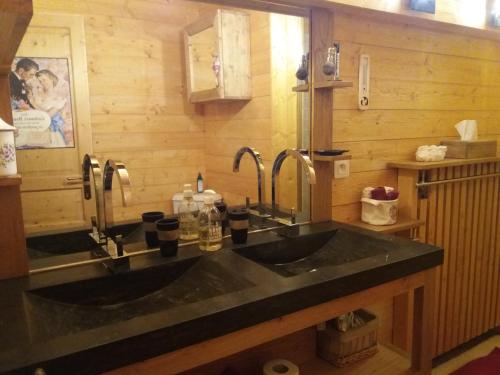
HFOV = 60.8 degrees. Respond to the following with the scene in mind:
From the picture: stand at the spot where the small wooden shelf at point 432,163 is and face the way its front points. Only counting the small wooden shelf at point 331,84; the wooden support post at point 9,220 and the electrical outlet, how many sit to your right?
3

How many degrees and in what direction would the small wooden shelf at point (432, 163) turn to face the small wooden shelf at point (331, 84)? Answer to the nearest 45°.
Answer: approximately 90° to its right

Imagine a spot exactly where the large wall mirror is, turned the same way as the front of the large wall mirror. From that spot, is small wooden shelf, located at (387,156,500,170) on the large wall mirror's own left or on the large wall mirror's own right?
on the large wall mirror's own left

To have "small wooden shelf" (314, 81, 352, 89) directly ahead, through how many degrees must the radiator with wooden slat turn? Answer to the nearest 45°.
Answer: approximately 90° to its right

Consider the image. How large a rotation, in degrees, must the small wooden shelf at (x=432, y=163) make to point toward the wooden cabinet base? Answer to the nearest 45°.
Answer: approximately 45° to its right

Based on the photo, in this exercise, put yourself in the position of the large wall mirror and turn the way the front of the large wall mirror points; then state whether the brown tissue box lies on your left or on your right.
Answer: on your left

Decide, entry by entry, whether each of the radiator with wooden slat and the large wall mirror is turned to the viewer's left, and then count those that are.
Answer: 0

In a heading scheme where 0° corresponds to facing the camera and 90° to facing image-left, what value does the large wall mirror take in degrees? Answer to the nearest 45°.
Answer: approximately 315°

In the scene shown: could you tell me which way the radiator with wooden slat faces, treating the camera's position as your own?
facing the viewer and to the right of the viewer

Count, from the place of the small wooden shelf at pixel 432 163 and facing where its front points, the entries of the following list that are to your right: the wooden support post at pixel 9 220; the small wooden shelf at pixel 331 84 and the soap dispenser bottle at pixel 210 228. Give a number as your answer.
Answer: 3

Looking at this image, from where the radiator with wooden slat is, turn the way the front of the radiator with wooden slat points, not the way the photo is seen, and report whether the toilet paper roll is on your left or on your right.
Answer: on your right

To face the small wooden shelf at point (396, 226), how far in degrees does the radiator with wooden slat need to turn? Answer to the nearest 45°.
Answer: approximately 90° to its right

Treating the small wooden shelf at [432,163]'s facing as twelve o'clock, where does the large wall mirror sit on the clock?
The large wall mirror is roughly at 3 o'clock from the small wooden shelf.
